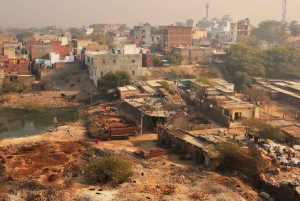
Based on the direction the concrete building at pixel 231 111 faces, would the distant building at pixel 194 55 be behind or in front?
behind

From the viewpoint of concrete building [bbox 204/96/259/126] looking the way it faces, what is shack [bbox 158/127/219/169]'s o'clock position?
The shack is roughly at 2 o'clock from the concrete building.

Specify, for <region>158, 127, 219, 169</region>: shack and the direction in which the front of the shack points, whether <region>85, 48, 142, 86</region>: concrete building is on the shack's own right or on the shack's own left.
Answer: on the shack's own right

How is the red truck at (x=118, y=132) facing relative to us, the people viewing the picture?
facing to the left of the viewer

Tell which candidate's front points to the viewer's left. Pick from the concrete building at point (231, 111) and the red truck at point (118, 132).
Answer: the red truck

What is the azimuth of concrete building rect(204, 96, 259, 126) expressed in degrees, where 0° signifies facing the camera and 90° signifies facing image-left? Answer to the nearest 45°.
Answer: approximately 315°

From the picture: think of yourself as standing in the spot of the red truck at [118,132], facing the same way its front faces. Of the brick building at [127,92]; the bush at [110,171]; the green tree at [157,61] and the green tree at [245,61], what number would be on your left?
1

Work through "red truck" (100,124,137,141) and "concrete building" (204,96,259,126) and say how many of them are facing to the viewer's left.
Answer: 1

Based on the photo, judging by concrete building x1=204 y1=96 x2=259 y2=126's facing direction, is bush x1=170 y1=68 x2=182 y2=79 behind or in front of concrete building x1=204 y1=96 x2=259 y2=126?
behind

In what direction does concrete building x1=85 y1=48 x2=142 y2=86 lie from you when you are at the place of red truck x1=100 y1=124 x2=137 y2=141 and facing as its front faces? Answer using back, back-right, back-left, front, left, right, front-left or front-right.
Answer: right

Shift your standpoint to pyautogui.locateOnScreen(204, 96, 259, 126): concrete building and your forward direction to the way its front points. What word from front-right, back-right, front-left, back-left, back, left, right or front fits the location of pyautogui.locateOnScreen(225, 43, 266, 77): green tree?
back-left

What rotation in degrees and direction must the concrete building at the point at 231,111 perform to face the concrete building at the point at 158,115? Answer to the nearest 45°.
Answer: approximately 90° to its right
